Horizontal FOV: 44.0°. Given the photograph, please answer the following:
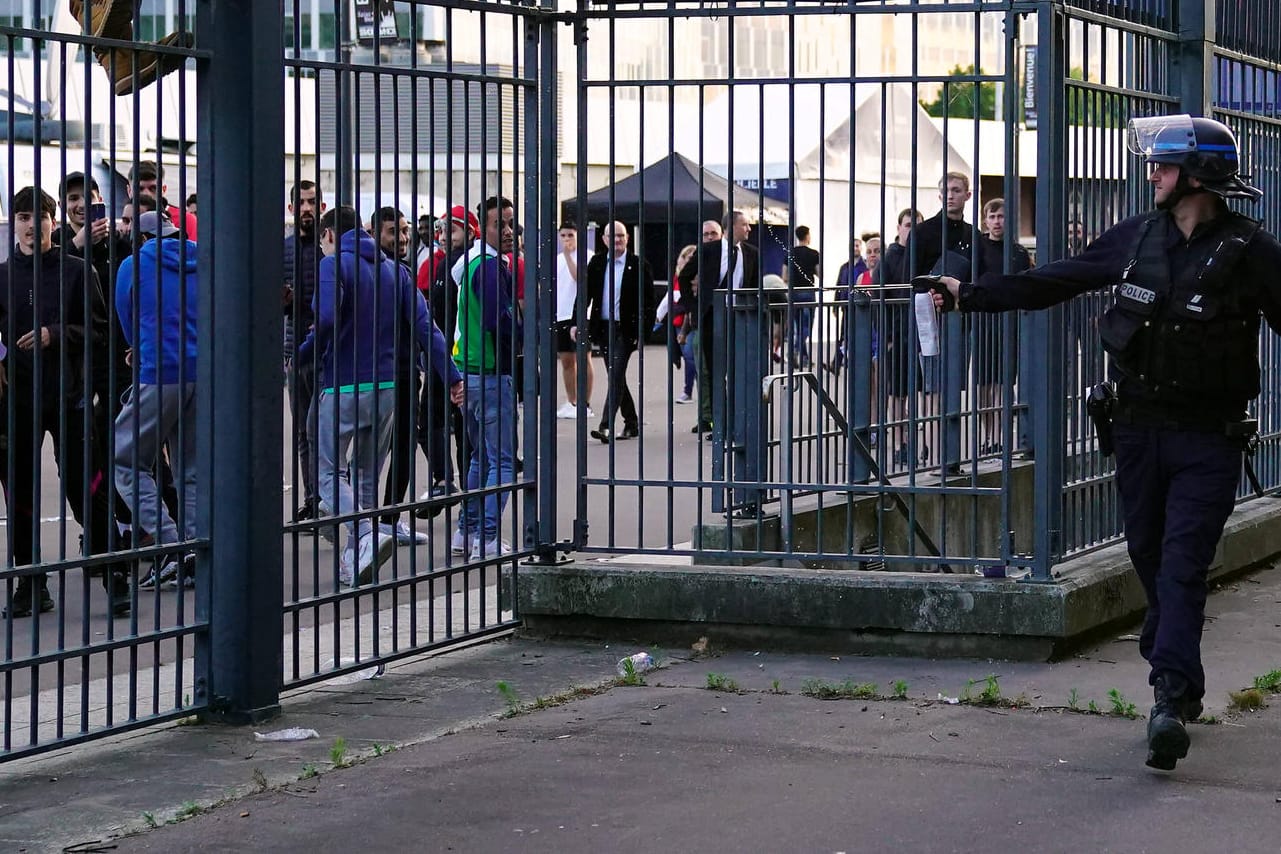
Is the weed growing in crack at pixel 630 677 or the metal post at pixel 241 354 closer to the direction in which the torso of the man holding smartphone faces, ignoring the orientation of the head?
the metal post

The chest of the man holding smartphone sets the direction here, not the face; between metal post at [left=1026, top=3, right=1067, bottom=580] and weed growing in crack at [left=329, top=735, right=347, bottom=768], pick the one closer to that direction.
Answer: the weed growing in crack

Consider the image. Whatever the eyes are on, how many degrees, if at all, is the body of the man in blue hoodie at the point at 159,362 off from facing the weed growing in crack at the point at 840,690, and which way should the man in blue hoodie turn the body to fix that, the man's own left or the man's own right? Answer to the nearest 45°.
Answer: approximately 135° to the man's own right

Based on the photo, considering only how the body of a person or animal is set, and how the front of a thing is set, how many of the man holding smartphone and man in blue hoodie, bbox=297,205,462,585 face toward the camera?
1

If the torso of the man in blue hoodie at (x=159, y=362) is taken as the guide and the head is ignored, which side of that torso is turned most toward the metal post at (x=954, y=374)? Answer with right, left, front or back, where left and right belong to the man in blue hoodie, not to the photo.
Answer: right

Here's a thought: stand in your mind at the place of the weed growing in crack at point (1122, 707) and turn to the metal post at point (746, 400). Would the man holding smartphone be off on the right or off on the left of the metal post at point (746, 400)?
left

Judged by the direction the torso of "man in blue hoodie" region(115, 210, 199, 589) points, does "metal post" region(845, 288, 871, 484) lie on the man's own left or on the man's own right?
on the man's own right

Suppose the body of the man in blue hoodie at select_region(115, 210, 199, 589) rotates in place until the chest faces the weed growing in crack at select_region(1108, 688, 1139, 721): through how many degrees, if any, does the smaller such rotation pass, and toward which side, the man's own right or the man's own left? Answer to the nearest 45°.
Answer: approximately 135° to the man's own right

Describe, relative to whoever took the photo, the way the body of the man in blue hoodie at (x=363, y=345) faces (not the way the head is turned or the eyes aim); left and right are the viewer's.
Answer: facing away from the viewer and to the left of the viewer

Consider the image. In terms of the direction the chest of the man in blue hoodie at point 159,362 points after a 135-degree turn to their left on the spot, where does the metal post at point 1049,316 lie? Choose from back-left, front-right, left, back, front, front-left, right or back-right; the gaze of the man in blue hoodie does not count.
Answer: left

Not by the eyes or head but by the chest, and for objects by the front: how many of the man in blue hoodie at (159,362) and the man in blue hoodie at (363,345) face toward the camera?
0

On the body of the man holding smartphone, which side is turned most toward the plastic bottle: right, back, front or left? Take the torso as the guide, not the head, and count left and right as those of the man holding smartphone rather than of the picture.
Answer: front

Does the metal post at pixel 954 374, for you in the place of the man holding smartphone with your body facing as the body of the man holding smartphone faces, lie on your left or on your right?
on your left

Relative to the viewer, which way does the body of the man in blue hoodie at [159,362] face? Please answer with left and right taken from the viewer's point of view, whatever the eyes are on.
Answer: facing away from the viewer and to the left of the viewer
